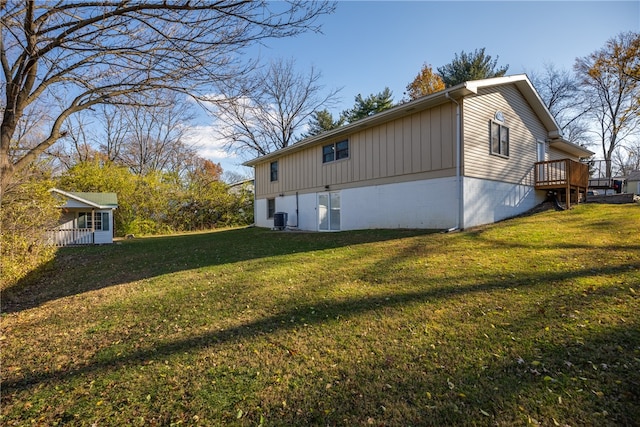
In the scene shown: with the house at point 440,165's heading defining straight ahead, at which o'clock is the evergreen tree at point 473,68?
The evergreen tree is roughly at 11 o'clock from the house.

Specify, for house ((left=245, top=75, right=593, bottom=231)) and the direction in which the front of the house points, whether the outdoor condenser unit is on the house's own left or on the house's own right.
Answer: on the house's own left

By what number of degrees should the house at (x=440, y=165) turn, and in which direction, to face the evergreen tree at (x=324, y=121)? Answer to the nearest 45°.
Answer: approximately 90° to its left

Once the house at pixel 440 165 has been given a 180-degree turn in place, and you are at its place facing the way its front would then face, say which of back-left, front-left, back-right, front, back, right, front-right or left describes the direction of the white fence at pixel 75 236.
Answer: front-right

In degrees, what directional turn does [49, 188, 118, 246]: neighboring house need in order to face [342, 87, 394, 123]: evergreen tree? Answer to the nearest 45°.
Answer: approximately 135° to its left

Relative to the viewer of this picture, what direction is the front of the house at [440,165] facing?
facing away from the viewer and to the right of the viewer
